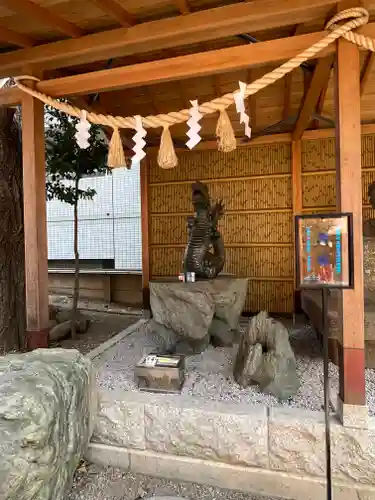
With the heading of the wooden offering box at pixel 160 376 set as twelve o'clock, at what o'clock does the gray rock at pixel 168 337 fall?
The gray rock is roughly at 6 o'clock from the wooden offering box.

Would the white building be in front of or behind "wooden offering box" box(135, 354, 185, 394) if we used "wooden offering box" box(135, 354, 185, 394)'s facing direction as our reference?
behind

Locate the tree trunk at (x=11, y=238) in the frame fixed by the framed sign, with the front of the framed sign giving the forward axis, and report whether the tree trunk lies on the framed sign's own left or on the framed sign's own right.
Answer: on the framed sign's own right

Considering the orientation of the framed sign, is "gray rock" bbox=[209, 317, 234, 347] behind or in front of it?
behind

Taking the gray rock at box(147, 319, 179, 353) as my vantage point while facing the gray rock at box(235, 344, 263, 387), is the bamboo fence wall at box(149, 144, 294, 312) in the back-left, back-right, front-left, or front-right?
back-left

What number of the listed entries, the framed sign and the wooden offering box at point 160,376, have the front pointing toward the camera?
2

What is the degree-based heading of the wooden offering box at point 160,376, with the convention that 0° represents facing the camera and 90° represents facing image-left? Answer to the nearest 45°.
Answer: approximately 0°

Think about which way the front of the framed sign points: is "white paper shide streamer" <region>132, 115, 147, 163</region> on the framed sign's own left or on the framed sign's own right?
on the framed sign's own right

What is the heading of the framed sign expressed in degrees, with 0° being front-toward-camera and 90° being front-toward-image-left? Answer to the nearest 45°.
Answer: approximately 0°
